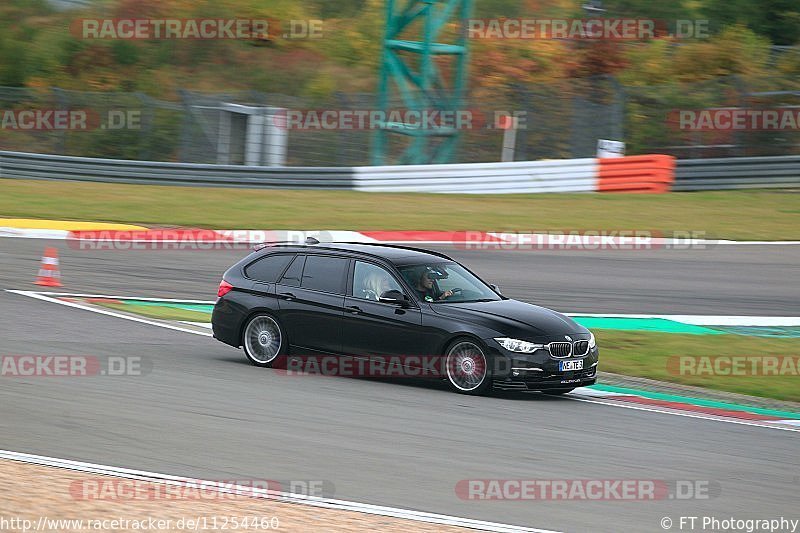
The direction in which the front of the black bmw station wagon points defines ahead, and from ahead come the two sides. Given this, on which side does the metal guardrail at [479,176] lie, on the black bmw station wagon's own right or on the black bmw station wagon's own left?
on the black bmw station wagon's own left

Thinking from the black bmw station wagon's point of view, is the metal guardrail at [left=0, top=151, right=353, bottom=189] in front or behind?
behind

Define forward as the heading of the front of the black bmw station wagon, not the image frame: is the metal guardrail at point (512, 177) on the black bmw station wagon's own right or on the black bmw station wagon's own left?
on the black bmw station wagon's own left

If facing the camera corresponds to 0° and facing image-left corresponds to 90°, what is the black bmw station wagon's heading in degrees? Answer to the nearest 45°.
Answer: approximately 315°

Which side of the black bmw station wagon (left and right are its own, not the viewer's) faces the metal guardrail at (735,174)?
left

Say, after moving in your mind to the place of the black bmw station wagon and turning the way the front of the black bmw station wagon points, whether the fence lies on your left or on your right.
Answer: on your left

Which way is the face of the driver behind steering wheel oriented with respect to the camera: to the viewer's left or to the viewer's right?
to the viewer's right

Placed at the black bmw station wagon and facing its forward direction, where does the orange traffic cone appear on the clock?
The orange traffic cone is roughly at 6 o'clock from the black bmw station wagon.

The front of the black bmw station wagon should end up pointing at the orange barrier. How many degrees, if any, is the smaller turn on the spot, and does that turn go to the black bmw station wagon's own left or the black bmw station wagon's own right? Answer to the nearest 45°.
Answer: approximately 135° to the black bmw station wagon's own left

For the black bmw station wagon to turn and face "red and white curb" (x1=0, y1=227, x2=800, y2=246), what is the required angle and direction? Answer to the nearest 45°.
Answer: approximately 135° to its left
